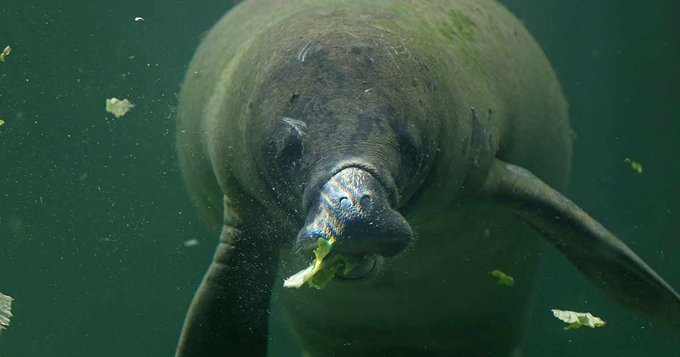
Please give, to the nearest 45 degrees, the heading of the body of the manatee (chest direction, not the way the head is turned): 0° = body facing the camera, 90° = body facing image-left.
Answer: approximately 0°

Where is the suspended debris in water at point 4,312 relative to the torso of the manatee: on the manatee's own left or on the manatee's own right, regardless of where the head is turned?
on the manatee's own right
